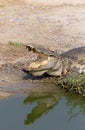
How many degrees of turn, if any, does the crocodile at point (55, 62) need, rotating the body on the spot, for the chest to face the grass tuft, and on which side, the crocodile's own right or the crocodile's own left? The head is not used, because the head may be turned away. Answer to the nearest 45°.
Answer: approximately 135° to the crocodile's own left

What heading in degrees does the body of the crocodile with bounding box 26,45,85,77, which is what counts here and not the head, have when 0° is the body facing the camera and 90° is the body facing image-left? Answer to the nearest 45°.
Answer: approximately 90°
